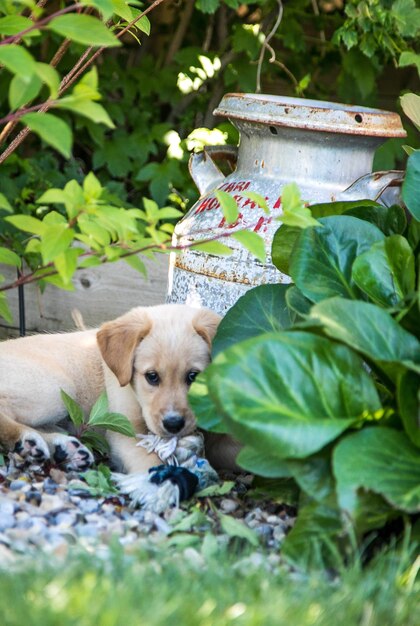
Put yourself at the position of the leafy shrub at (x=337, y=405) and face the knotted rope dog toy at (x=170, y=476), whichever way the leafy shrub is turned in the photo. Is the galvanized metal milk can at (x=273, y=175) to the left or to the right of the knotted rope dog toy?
right

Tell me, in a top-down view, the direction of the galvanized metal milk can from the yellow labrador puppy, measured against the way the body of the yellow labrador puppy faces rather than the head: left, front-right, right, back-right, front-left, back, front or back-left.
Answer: left

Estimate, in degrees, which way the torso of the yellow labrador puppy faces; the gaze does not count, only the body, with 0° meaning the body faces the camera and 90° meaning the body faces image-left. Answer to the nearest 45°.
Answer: approximately 315°

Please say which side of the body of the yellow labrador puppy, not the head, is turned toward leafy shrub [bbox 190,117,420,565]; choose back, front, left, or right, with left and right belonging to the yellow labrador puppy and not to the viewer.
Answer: front
